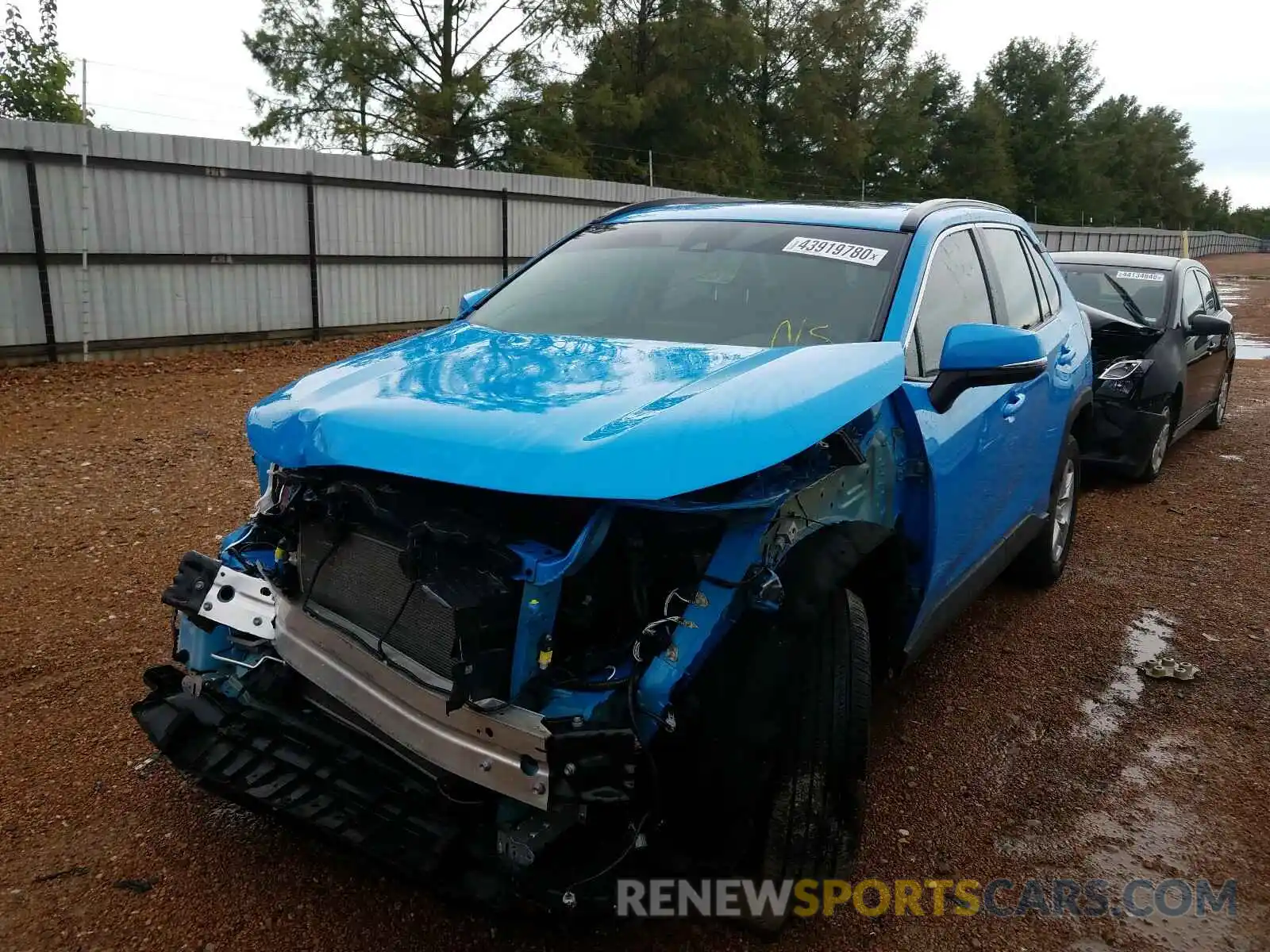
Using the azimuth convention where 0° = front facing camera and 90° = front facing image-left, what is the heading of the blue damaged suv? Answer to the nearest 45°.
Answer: approximately 45°

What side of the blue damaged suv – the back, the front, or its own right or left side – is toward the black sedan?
back

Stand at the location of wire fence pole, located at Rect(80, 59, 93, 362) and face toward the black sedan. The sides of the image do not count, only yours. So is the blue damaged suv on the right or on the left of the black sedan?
right

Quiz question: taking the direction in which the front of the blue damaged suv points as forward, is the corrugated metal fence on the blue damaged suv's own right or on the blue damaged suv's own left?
on the blue damaged suv's own right

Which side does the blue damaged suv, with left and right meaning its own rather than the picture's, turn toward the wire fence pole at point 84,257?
right
